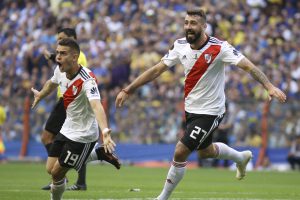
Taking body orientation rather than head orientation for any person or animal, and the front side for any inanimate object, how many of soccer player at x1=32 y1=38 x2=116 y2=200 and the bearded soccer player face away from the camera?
0

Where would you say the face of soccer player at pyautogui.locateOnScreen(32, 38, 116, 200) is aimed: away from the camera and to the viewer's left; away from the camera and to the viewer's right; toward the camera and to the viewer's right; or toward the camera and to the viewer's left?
toward the camera and to the viewer's left

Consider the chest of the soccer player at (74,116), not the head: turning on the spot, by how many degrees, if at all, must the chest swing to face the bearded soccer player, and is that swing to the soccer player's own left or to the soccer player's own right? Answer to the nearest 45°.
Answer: approximately 135° to the soccer player's own left

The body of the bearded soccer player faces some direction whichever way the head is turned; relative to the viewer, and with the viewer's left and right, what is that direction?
facing the viewer and to the left of the viewer

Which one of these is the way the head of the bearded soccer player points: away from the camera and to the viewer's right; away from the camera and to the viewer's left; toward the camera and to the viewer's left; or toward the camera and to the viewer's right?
toward the camera and to the viewer's left

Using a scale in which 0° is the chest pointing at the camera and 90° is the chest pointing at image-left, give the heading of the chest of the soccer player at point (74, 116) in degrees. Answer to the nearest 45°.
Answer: approximately 45°

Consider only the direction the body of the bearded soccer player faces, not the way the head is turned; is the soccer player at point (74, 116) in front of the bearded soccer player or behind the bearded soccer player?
in front

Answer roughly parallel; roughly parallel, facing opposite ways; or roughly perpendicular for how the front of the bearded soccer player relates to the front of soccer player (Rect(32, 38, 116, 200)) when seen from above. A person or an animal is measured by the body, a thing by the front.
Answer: roughly parallel
